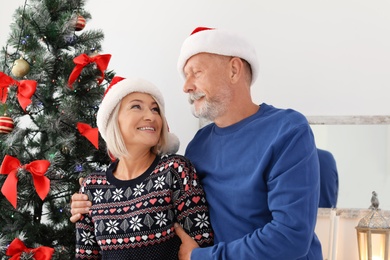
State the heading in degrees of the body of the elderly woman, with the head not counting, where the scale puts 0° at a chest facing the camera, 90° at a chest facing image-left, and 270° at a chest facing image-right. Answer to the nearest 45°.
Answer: approximately 0°

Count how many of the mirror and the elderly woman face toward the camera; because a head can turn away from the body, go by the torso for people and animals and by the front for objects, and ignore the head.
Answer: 2

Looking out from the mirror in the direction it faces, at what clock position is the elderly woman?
The elderly woman is roughly at 1 o'clock from the mirror.

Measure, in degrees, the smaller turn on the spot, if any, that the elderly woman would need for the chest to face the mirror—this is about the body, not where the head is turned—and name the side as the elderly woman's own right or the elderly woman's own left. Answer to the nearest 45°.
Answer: approximately 135° to the elderly woman's own left
